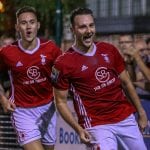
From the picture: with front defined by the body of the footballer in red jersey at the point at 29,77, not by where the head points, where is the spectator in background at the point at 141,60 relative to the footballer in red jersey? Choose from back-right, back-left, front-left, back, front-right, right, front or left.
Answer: left

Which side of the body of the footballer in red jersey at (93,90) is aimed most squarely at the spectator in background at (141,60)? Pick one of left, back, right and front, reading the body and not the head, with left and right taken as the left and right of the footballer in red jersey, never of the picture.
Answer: back

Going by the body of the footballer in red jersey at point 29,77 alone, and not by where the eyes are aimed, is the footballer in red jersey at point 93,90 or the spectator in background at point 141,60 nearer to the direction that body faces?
the footballer in red jersey

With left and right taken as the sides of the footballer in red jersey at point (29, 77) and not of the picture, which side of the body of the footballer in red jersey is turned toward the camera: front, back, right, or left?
front

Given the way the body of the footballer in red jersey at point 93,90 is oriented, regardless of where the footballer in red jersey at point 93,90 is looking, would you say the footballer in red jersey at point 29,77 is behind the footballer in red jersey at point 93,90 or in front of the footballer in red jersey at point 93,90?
behind

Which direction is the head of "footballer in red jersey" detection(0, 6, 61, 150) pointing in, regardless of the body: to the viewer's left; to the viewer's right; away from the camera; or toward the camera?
toward the camera

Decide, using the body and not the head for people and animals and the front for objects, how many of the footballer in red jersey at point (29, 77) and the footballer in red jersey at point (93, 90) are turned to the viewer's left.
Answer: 0

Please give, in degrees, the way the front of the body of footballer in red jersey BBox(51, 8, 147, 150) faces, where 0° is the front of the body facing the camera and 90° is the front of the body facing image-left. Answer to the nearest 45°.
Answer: approximately 315°

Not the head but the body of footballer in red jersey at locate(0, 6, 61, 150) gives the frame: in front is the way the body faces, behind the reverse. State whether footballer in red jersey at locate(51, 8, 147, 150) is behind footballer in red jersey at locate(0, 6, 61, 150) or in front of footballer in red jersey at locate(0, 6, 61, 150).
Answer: in front
